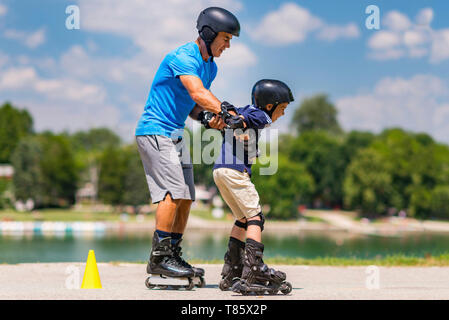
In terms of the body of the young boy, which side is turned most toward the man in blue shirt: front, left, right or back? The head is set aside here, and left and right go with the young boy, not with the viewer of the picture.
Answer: back

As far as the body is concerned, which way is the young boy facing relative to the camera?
to the viewer's right

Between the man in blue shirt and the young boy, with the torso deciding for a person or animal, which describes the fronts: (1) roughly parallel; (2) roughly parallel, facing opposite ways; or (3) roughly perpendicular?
roughly parallel

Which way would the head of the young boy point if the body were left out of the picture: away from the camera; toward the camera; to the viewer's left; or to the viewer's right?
to the viewer's right

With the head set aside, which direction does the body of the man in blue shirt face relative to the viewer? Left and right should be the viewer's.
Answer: facing to the right of the viewer

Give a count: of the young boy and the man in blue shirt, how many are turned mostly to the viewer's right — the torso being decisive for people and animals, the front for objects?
2

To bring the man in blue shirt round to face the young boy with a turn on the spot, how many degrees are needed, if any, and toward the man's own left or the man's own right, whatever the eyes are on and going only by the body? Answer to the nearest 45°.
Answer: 0° — they already face them
